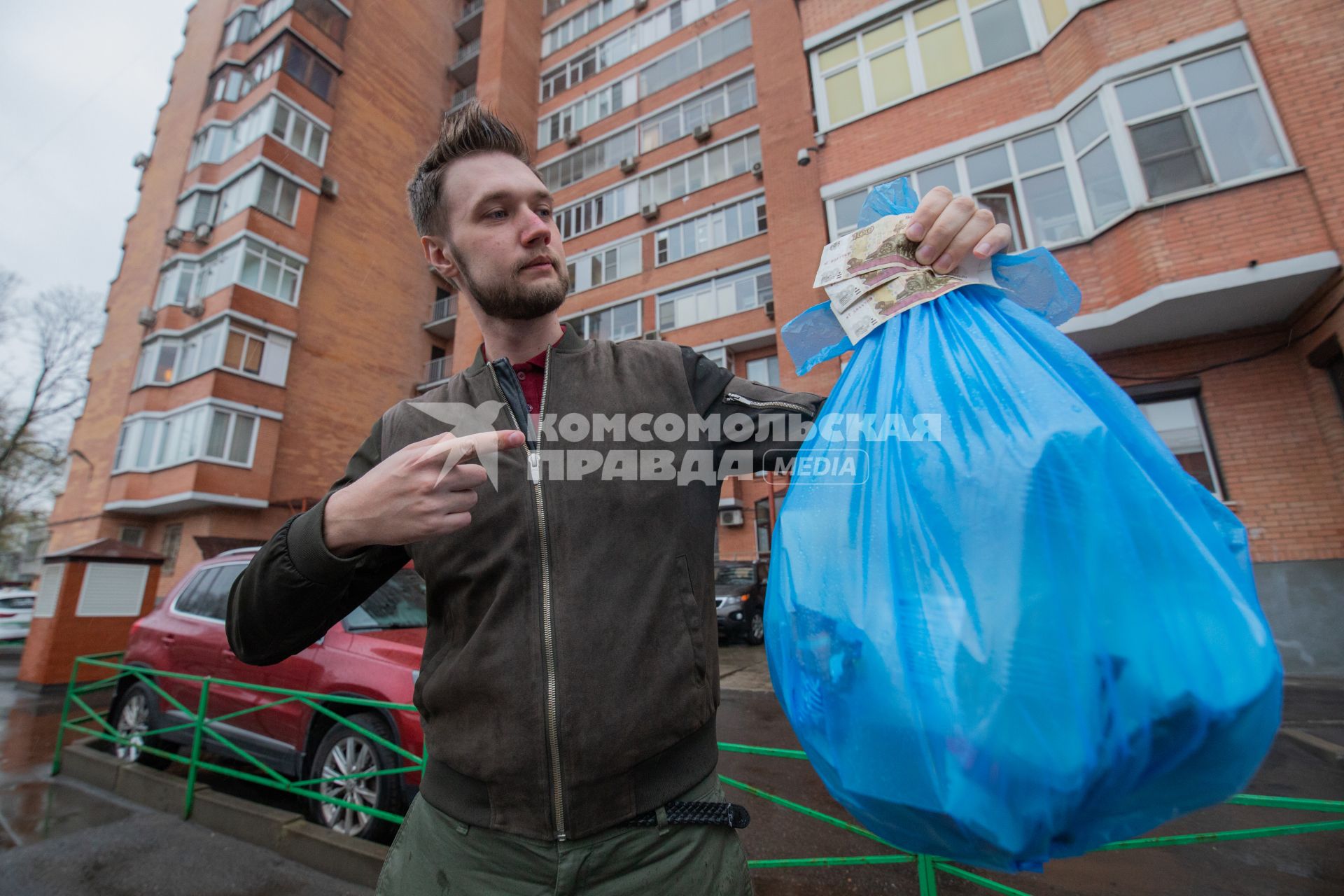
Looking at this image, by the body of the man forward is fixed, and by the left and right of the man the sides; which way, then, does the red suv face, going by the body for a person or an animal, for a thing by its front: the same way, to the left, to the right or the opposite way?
to the left

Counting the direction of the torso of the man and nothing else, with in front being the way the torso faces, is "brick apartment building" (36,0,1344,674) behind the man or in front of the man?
behind

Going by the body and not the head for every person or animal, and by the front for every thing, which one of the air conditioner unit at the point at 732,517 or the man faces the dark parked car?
the air conditioner unit

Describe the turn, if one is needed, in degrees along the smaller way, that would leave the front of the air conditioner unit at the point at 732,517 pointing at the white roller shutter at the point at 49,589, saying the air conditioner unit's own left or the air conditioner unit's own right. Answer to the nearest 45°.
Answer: approximately 45° to the air conditioner unit's own right

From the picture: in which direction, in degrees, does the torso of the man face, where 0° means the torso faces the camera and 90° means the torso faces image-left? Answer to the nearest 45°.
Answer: approximately 0°

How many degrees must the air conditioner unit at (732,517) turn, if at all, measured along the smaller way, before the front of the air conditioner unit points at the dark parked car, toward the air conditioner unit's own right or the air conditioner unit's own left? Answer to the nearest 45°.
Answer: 0° — it already faces it

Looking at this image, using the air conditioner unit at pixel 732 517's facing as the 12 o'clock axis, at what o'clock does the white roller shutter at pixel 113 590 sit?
The white roller shutter is roughly at 2 o'clock from the air conditioner unit.

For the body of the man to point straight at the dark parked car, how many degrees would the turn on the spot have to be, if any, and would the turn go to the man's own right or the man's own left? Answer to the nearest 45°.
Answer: approximately 180°
